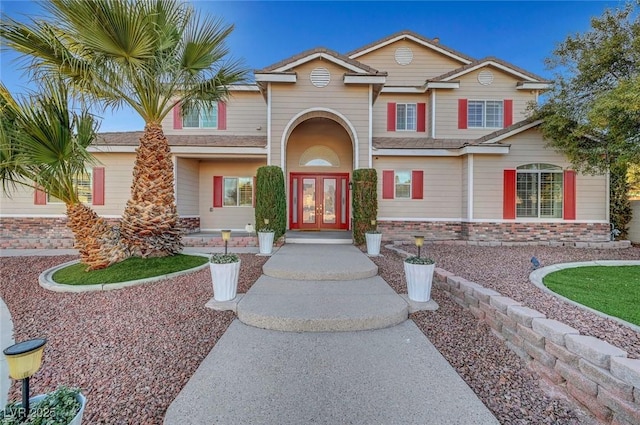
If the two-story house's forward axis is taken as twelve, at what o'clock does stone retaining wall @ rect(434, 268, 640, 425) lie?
The stone retaining wall is roughly at 12 o'clock from the two-story house.

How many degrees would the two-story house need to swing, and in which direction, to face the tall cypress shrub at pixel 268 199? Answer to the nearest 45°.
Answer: approximately 45° to its right

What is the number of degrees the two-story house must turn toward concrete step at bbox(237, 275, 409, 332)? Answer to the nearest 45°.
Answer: approximately 45° to its right

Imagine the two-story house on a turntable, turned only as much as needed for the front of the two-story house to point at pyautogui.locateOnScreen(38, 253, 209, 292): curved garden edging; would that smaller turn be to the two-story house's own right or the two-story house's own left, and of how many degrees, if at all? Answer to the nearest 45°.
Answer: approximately 45° to the two-story house's own right

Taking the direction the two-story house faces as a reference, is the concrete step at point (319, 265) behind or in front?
in front

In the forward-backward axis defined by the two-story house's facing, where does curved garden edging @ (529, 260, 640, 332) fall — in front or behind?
in front

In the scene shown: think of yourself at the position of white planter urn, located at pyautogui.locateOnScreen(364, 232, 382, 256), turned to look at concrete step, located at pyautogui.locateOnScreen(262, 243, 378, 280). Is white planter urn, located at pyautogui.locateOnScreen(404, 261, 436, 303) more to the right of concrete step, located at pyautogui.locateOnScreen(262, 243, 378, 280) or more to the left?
left

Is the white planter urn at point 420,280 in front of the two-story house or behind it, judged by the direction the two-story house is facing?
in front

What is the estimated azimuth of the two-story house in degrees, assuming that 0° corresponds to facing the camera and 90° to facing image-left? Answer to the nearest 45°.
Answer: approximately 0°
